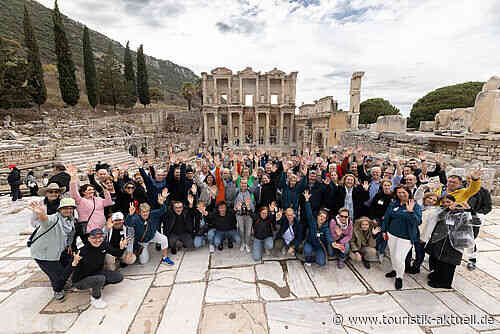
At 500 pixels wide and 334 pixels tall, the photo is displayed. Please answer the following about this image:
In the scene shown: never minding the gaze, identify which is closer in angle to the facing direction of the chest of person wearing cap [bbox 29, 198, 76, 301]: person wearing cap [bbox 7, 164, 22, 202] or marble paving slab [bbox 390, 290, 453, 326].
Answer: the marble paving slab

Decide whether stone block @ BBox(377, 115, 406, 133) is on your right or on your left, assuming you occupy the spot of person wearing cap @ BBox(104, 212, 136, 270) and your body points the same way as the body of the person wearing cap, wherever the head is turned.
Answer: on your left

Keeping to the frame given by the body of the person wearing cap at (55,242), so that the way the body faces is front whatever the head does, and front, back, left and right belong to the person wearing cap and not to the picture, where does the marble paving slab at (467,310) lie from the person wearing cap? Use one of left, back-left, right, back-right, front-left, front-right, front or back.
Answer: front

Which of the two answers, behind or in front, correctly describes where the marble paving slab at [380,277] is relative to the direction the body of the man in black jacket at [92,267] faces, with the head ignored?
in front

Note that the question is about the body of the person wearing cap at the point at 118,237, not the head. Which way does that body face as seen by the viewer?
toward the camera

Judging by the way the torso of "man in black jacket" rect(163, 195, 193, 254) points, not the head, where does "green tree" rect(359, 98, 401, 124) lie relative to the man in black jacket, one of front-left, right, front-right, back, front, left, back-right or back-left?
back-left

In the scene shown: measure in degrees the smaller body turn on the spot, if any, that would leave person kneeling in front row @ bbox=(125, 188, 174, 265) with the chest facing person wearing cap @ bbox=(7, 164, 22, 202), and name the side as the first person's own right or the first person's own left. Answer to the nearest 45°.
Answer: approximately 135° to the first person's own right

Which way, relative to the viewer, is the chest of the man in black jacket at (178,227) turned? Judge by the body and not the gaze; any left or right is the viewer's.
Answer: facing the viewer

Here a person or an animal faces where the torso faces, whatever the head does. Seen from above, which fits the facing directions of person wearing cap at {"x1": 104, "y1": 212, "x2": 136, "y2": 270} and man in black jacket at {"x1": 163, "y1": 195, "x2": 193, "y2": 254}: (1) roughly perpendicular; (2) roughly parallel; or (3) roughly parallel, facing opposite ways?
roughly parallel

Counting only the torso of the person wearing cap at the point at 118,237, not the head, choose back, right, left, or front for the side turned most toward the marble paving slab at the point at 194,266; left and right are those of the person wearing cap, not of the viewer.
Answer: left

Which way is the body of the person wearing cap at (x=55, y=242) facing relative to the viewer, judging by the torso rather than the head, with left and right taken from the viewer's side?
facing the viewer and to the right of the viewer

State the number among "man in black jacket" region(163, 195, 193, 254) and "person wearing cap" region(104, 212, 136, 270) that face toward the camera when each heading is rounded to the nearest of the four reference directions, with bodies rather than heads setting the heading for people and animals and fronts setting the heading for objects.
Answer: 2

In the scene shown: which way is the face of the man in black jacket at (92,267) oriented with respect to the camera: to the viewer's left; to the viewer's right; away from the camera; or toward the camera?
toward the camera

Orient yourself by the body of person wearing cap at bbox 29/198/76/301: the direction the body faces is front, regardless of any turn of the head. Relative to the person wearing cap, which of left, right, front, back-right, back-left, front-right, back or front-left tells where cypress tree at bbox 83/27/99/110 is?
back-left

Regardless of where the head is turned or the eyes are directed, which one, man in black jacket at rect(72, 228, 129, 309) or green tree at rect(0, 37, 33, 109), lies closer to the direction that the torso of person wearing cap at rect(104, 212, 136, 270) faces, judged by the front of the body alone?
the man in black jacket

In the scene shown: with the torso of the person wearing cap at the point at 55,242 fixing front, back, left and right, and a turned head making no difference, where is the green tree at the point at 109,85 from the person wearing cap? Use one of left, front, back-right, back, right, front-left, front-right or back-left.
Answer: back-left

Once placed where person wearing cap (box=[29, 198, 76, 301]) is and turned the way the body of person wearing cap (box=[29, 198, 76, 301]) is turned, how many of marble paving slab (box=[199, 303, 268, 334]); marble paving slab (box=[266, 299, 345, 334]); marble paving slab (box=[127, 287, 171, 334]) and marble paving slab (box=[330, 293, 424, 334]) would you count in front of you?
4

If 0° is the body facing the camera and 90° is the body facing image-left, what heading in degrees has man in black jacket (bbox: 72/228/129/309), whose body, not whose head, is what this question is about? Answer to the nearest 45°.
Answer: approximately 315°
